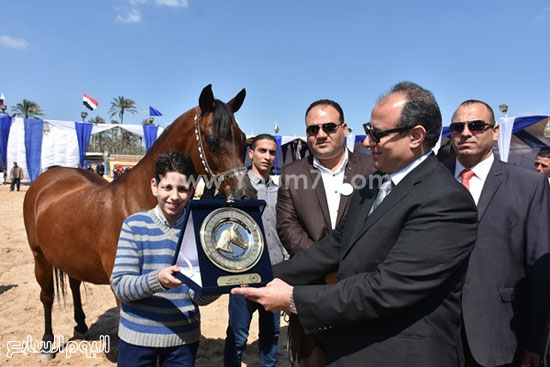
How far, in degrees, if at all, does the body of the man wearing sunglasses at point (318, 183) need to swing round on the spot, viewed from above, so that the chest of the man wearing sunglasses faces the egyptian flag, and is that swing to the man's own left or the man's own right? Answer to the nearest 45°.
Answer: approximately 135° to the man's own right

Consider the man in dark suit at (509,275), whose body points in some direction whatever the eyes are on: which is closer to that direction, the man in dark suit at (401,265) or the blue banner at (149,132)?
the man in dark suit

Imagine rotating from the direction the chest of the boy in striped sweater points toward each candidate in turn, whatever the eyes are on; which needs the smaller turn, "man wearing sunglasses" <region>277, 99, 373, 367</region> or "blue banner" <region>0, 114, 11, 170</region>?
the man wearing sunglasses

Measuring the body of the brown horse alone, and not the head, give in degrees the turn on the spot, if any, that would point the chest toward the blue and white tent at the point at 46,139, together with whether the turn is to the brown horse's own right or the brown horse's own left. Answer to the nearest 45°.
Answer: approximately 135° to the brown horse's own left

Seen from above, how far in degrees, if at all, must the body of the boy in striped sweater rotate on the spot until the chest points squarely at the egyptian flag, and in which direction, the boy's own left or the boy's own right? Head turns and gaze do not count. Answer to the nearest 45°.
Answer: approximately 135° to the boy's own left
